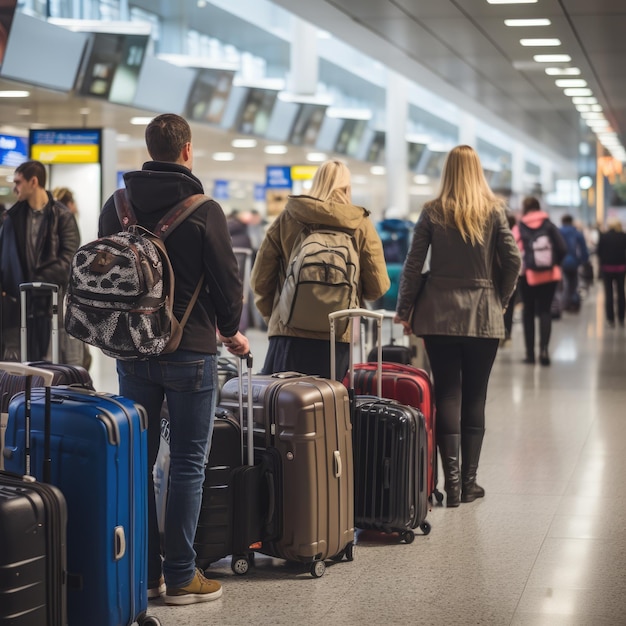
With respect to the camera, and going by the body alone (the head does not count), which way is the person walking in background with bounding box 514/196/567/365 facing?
away from the camera

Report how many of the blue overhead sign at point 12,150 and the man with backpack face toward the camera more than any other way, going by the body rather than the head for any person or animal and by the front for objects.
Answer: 1

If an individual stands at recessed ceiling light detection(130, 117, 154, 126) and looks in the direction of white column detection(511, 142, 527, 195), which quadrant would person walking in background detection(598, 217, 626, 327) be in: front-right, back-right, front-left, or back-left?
front-right

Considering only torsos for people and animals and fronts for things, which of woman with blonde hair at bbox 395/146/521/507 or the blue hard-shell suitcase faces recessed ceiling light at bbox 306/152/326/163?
the woman with blonde hair

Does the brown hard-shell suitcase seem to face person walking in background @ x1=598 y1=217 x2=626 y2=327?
no

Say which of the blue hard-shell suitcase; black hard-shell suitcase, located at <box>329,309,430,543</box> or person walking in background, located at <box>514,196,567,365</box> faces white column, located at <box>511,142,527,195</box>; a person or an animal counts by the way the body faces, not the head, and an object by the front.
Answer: the person walking in background

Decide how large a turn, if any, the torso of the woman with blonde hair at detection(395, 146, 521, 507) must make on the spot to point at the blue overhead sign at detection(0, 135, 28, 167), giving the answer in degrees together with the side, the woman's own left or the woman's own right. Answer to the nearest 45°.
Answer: approximately 45° to the woman's own left

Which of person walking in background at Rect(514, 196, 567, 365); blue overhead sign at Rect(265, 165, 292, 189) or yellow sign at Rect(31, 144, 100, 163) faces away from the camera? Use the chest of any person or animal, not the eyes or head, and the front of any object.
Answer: the person walking in background

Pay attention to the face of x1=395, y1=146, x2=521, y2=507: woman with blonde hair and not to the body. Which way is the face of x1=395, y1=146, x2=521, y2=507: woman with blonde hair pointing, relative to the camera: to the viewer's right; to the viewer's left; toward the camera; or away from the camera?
away from the camera

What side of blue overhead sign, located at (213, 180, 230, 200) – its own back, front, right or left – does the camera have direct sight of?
front

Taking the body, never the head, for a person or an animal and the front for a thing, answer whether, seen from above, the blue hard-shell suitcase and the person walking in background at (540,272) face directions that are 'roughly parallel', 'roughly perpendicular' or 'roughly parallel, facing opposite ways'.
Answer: roughly parallel, facing opposite ways

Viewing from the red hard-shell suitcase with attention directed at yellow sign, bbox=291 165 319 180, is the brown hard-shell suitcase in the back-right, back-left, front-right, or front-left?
back-left

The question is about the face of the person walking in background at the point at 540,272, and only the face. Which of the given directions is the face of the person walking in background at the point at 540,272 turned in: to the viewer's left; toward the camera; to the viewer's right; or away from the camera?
away from the camera

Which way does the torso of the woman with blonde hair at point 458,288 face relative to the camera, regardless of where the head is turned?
away from the camera

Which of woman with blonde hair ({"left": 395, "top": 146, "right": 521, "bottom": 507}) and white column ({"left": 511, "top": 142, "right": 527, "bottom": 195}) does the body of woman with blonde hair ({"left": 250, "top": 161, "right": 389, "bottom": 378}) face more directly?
the white column

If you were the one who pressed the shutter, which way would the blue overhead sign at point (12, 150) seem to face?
facing the viewer

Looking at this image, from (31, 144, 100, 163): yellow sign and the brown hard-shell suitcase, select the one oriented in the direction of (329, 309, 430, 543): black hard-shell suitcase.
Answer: the yellow sign
